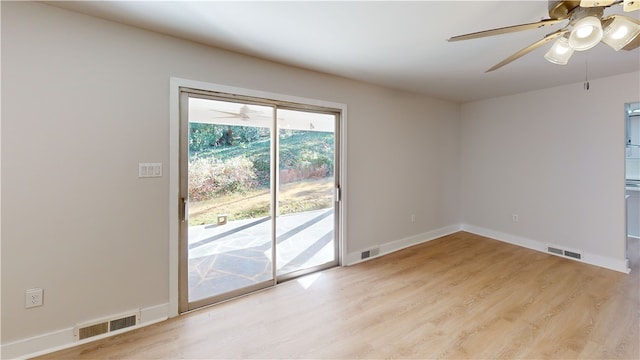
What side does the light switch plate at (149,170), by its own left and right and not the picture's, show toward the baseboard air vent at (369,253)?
left

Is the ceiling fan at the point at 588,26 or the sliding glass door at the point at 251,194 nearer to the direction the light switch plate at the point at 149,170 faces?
the ceiling fan

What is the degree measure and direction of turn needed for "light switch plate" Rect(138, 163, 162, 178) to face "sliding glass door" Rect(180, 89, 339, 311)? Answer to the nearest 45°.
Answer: approximately 90° to its left

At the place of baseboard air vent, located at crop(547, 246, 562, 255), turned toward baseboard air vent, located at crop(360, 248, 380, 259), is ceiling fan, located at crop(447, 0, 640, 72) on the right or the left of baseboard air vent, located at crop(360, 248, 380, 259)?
left

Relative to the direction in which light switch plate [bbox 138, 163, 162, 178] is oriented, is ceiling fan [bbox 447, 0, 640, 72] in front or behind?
in front

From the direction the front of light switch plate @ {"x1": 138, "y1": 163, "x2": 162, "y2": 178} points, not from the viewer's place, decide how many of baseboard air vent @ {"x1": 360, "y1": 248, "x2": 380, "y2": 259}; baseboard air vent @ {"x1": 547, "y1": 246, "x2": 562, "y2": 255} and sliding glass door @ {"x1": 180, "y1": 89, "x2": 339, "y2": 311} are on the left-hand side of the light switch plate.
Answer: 3

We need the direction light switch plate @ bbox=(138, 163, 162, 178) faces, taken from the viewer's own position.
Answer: facing the viewer
